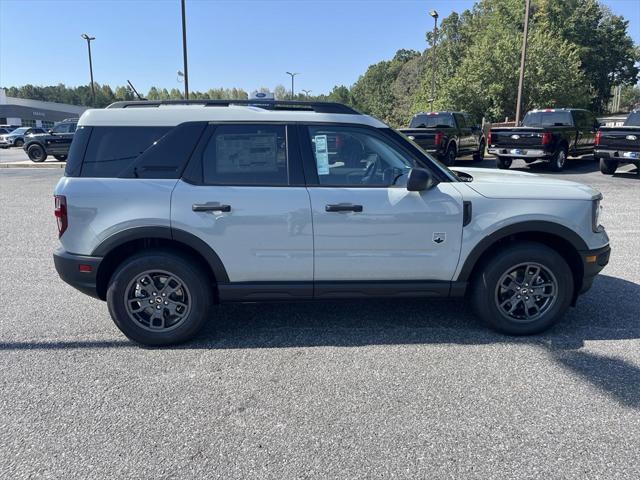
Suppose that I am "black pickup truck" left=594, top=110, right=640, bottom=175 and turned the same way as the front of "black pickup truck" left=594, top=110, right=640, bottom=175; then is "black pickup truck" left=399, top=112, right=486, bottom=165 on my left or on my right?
on my left

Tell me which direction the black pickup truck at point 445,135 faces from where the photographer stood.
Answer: facing away from the viewer and to the right of the viewer

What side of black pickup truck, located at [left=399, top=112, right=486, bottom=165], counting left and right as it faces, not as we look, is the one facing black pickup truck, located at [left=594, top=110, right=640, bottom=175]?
right

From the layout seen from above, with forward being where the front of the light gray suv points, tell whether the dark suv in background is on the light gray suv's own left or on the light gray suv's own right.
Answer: on the light gray suv's own left

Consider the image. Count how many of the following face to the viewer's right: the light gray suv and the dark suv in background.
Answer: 1

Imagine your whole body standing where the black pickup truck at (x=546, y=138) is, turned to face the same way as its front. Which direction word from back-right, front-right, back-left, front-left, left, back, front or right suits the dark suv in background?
back-left

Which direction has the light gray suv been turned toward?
to the viewer's right

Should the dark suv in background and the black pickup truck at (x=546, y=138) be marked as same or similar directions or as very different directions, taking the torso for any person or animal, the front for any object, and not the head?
very different directions

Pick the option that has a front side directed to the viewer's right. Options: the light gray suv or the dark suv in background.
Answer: the light gray suv

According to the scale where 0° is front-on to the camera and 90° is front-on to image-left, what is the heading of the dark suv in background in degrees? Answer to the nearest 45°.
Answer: approximately 90°

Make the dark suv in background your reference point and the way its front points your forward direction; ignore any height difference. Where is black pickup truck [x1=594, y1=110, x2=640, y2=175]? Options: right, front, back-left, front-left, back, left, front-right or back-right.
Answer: back-left

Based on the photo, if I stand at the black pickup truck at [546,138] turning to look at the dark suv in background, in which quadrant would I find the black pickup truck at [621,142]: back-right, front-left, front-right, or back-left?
back-left

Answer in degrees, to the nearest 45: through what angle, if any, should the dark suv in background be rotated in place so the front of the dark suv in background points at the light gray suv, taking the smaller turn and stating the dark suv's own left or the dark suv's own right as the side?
approximately 90° to the dark suv's own left

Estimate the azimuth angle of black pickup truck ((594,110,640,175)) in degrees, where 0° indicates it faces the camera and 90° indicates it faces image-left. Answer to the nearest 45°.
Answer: approximately 225°
